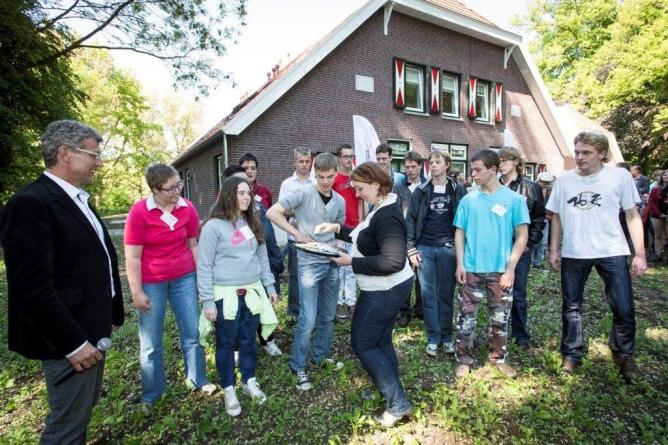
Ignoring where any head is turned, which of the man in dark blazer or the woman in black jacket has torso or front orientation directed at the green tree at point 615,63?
the man in dark blazer

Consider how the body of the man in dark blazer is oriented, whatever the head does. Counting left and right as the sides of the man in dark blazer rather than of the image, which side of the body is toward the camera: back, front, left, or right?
right

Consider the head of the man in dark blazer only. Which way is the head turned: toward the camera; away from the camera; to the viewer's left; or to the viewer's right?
to the viewer's right

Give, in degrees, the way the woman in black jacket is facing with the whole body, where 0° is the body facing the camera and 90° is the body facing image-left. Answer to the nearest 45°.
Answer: approximately 90°

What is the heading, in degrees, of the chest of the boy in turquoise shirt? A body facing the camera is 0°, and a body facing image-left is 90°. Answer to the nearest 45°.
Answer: approximately 0°

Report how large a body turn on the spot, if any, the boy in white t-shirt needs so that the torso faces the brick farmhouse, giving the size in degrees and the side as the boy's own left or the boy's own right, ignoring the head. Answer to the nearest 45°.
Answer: approximately 135° to the boy's own right

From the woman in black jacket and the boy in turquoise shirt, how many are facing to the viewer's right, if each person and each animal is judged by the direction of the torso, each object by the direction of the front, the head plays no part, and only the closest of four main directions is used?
0

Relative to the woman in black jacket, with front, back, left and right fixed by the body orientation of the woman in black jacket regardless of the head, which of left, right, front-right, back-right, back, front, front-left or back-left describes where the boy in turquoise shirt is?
back-right

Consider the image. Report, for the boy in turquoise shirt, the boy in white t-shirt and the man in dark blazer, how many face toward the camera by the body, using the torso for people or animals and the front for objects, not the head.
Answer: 2

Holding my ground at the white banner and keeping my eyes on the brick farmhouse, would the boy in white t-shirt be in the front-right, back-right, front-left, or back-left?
back-right

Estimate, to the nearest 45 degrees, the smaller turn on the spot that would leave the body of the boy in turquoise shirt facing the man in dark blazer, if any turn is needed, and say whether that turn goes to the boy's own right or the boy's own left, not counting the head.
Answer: approximately 45° to the boy's own right

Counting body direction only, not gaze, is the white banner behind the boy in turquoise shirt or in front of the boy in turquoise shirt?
behind

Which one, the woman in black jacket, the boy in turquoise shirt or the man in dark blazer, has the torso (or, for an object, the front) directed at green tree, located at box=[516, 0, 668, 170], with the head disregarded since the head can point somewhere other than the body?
the man in dark blazer
